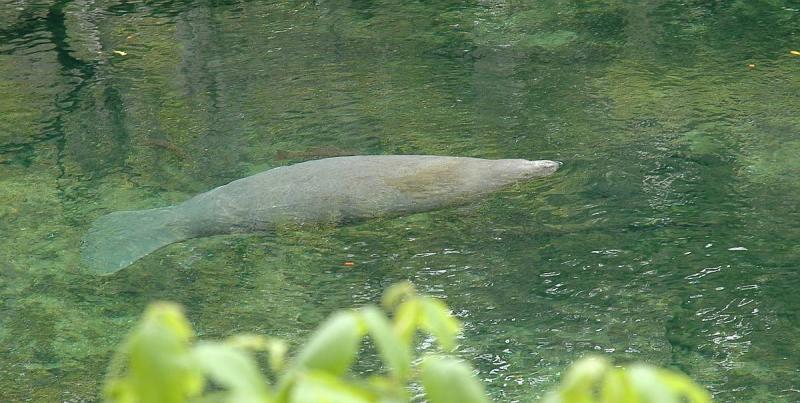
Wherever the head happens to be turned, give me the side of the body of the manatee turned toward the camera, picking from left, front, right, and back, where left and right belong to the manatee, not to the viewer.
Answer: right
